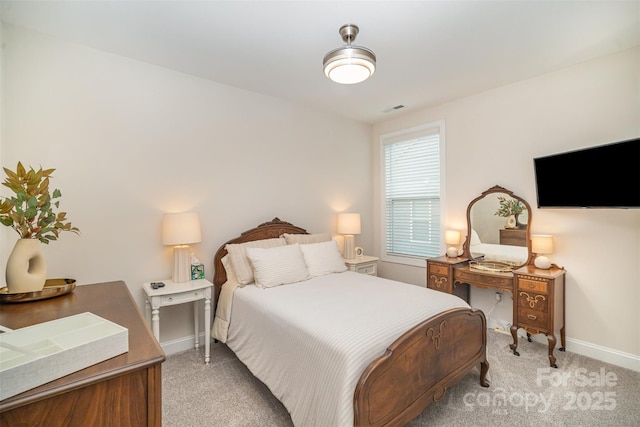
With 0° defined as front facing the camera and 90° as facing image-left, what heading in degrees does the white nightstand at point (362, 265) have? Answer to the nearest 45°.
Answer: approximately 315°

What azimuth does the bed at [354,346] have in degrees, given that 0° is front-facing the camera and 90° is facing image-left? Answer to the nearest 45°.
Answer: approximately 315°

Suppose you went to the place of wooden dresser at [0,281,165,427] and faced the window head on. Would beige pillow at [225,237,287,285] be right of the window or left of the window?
left

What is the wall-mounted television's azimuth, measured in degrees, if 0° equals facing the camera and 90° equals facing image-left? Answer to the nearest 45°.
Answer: approximately 45°
